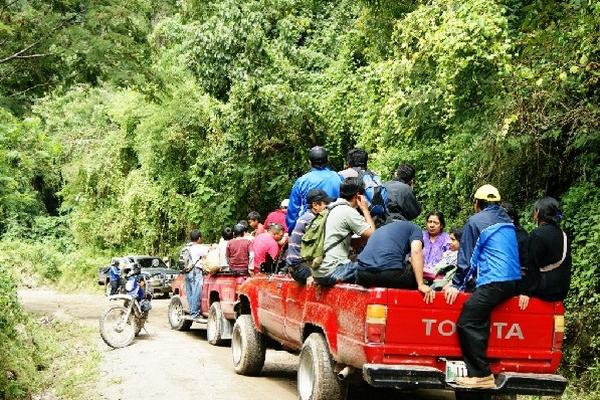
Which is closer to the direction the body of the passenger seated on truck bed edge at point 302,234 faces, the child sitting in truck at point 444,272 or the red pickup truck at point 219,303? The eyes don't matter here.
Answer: the child sitting in truck

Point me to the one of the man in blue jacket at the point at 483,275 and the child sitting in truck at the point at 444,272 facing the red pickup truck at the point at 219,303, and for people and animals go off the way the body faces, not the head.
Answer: the man in blue jacket

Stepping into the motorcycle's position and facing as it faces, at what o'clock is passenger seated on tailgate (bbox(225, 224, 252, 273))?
The passenger seated on tailgate is roughly at 8 o'clock from the motorcycle.

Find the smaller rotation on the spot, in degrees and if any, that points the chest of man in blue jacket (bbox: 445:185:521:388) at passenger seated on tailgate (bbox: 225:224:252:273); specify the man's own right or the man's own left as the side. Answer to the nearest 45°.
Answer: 0° — they already face them

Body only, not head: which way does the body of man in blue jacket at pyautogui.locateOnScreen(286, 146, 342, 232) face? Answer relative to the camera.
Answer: away from the camera

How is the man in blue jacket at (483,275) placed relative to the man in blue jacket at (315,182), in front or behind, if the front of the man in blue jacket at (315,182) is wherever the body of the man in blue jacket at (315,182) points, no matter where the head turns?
behind

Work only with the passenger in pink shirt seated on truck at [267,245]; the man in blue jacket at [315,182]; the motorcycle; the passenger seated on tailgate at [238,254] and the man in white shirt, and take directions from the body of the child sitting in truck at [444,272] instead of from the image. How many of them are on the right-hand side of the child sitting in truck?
5

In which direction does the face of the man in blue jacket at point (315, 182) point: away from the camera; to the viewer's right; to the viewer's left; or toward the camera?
away from the camera

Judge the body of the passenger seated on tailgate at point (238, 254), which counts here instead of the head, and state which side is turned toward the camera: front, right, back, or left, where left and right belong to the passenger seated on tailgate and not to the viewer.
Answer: back

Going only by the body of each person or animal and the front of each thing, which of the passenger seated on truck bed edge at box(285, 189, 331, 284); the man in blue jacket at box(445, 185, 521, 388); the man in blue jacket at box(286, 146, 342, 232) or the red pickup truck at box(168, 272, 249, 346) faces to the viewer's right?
the passenger seated on truck bed edge
